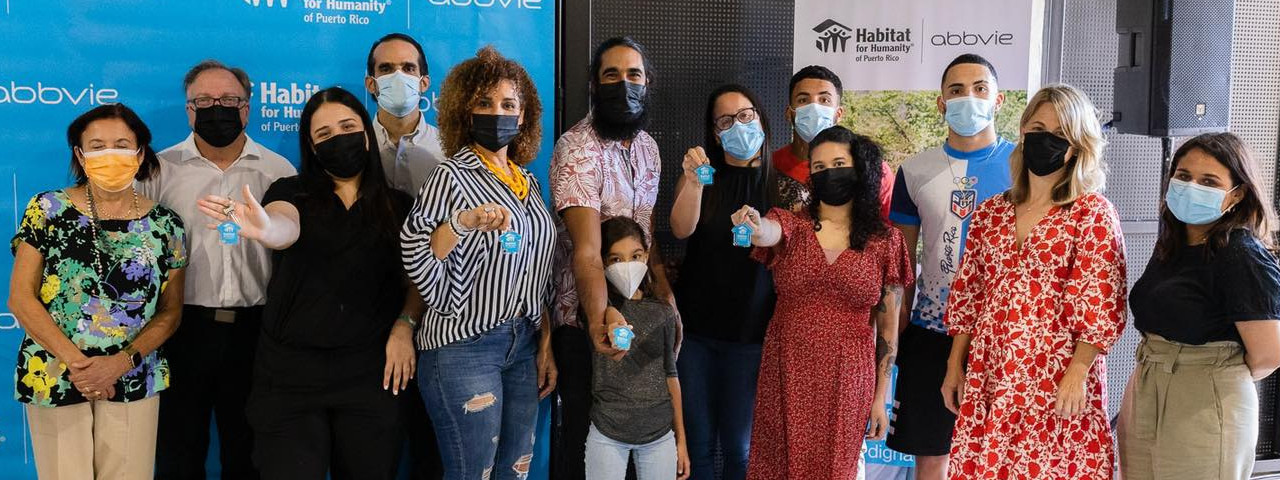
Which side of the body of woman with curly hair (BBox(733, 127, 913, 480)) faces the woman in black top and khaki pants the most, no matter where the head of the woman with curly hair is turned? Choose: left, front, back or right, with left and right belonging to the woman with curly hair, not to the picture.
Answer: left

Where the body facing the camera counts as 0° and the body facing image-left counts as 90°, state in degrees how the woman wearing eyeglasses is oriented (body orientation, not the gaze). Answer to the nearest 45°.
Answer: approximately 0°

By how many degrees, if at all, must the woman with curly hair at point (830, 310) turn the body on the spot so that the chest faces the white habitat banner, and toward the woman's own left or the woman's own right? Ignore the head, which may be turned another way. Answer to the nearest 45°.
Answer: approximately 180°

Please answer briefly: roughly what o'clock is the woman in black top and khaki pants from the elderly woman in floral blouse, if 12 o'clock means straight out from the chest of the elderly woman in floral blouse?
The woman in black top and khaki pants is roughly at 10 o'clock from the elderly woman in floral blouse.

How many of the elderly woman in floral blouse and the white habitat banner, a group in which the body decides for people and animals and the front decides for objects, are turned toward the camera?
2

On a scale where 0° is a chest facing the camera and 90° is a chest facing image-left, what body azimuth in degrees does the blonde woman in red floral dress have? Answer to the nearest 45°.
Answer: approximately 45°

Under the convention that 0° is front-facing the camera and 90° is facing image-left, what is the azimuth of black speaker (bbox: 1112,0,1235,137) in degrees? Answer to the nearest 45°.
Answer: approximately 315°
